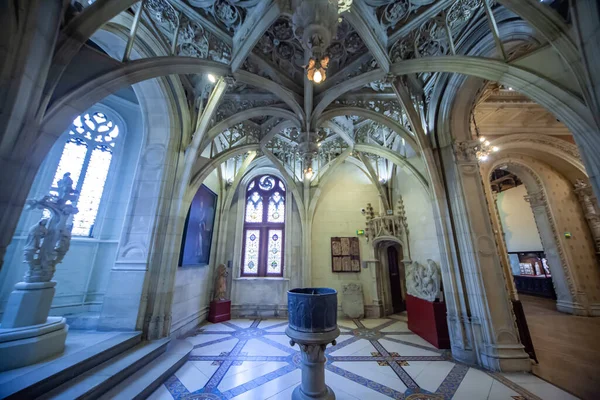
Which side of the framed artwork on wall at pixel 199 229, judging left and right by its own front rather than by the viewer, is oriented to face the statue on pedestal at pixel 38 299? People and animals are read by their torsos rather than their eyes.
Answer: right

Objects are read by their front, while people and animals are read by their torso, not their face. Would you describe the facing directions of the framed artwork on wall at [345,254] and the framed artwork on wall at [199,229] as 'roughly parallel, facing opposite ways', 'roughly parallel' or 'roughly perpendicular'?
roughly perpendicular

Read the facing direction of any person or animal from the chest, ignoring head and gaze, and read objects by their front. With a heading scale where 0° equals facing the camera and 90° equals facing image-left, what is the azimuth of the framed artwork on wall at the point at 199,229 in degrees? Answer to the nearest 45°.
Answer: approximately 315°

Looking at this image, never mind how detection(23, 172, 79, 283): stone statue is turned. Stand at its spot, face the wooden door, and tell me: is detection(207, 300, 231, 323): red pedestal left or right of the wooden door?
left

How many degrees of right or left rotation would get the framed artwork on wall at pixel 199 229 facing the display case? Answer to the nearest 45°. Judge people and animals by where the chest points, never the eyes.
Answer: approximately 45° to its left

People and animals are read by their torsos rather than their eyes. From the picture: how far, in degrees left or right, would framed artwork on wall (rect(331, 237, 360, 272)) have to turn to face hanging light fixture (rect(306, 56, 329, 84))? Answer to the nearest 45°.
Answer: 0° — it already faces it

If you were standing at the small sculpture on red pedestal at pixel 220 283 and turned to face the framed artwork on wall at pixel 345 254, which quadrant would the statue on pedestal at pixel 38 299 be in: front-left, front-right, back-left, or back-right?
back-right

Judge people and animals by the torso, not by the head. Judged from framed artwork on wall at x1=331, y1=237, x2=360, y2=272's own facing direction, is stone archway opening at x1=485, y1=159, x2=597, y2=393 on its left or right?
on its left

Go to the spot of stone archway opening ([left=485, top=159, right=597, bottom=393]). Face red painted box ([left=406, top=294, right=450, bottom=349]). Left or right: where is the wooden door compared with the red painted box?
right
